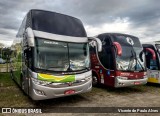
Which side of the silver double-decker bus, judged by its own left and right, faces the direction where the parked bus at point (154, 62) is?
left

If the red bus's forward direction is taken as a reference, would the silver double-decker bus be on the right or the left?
on its right

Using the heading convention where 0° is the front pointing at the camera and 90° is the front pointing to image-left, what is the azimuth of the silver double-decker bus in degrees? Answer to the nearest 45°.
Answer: approximately 315°

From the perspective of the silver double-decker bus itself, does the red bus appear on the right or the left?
on its left

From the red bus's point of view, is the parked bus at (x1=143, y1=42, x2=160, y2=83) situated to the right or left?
on its left
